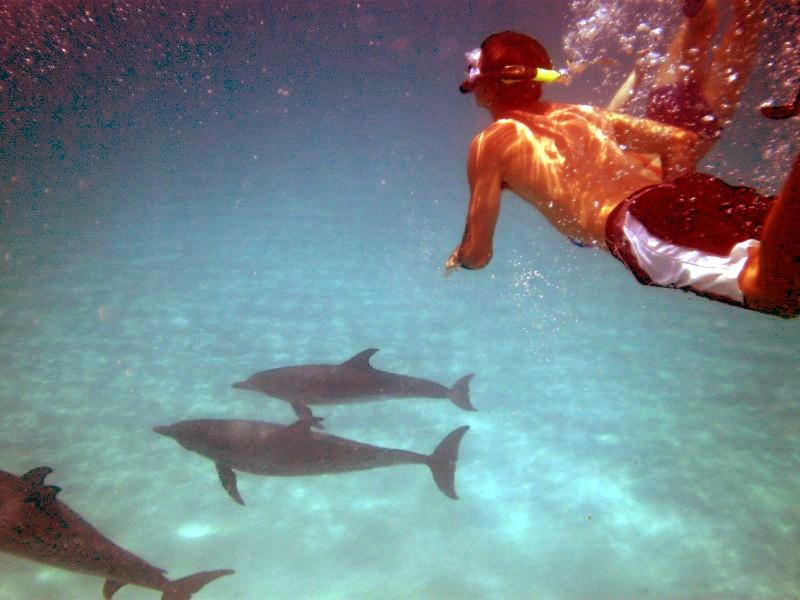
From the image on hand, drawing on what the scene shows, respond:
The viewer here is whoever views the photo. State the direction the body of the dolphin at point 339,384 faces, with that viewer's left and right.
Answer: facing to the left of the viewer

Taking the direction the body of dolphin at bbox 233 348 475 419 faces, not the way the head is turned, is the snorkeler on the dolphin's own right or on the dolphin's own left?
on the dolphin's own left

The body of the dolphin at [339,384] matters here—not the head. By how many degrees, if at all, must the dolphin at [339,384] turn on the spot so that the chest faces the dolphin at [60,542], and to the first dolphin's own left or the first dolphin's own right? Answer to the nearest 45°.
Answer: approximately 45° to the first dolphin's own left

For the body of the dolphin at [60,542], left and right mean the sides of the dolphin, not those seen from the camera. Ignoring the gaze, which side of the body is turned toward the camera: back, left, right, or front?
left

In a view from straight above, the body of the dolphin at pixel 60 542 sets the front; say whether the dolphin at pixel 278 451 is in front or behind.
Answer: behind

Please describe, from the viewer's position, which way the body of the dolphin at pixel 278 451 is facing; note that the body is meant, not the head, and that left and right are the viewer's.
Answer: facing to the left of the viewer

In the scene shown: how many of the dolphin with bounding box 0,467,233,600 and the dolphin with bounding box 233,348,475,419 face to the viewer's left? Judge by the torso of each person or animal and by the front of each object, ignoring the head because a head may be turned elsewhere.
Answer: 2

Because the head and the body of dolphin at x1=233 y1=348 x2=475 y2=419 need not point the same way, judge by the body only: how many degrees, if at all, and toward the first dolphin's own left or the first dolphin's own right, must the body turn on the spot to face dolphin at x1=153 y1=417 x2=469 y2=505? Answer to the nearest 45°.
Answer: approximately 45° to the first dolphin's own left
